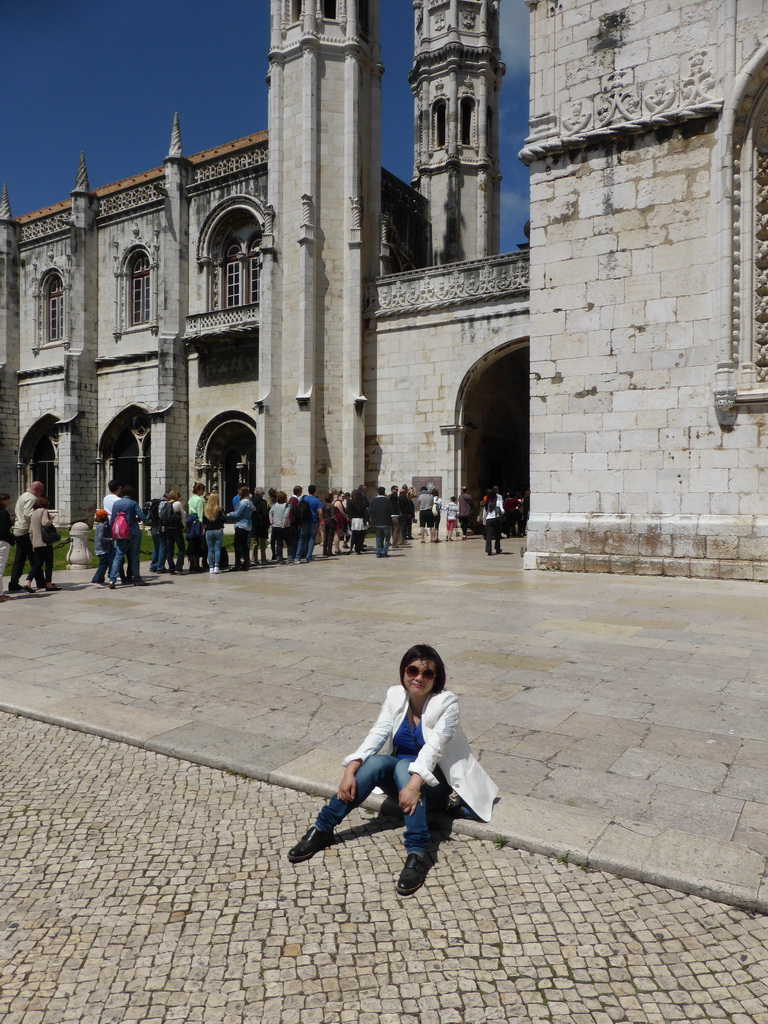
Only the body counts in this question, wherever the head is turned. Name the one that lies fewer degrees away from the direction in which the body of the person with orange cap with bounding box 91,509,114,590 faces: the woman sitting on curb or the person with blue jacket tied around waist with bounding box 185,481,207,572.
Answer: the person with blue jacket tied around waist

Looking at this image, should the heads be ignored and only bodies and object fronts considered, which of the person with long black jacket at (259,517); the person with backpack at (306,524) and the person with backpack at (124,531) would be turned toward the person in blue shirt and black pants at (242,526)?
the person with backpack at (124,531)

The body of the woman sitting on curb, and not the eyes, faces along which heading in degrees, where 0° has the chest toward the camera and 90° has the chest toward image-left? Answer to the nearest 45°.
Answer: approximately 45°

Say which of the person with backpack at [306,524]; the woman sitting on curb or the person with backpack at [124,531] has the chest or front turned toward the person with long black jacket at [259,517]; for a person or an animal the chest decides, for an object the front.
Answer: the person with backpack at [124,531]

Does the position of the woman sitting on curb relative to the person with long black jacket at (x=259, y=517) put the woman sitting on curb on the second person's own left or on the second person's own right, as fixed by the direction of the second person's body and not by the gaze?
on the second person's own right

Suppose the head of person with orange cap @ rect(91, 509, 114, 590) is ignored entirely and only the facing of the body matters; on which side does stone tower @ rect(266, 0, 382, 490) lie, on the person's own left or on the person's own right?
on the person's own left

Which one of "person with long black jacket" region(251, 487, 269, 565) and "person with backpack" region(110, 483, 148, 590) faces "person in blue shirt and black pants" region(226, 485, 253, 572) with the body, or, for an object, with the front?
"person with backpack" region(110, 483, 148, 590)

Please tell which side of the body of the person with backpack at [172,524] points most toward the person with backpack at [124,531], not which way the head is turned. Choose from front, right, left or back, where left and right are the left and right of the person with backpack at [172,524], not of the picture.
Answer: back

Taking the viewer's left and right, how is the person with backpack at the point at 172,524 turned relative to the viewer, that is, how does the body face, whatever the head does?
facing away from the viewer and to the right of the viewer
